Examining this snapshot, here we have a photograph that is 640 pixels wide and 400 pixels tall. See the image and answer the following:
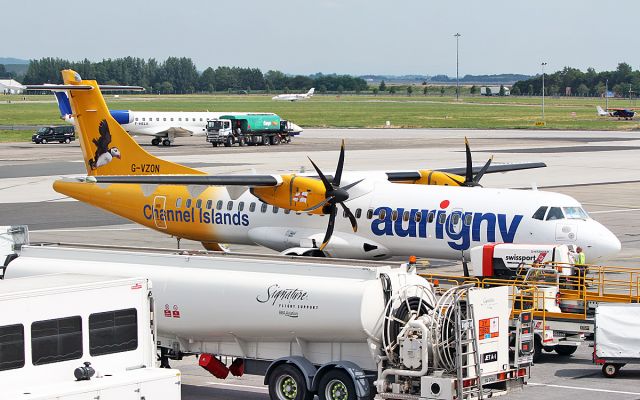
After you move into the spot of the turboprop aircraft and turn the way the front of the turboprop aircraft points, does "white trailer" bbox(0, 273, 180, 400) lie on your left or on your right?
on your right

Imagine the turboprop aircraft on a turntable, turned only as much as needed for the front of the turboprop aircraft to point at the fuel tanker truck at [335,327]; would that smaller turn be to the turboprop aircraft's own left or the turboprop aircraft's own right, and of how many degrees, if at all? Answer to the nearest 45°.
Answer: approximately 45° to the turboprop aircraft's own right

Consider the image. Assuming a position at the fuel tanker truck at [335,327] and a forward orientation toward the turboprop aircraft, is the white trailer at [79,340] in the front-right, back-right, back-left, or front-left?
back-left

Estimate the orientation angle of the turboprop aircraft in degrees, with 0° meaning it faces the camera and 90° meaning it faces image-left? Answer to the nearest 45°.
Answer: approximately 315°
